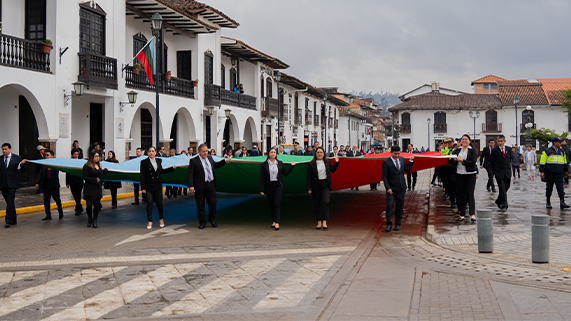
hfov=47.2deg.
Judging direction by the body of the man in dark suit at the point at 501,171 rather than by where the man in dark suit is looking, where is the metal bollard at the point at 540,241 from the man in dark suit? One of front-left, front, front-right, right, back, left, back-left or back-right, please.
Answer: front

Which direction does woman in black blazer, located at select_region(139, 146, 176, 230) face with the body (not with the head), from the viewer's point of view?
toward the camera

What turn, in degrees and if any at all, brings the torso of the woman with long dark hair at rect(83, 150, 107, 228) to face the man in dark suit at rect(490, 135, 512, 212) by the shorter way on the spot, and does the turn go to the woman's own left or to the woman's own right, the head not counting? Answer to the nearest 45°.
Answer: approximately 45° to the woman's own left

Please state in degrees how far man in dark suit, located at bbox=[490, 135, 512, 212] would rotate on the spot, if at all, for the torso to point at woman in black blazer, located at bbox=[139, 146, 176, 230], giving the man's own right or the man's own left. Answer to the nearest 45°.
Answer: approximately 45° to the man's own right

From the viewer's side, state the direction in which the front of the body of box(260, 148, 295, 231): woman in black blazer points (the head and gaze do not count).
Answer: toward the camera

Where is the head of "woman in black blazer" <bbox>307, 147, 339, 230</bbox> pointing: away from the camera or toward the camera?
toward the camera

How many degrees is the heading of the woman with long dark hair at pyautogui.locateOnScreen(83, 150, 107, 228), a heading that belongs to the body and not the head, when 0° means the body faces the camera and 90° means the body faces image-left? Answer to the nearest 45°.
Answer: approximately 315°

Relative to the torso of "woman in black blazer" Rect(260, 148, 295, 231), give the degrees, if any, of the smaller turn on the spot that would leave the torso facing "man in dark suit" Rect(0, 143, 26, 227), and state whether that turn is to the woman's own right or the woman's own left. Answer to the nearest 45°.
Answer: approximately 90° to the woman's own right

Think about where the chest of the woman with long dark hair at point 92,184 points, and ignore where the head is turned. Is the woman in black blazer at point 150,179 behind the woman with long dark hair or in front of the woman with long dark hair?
in front

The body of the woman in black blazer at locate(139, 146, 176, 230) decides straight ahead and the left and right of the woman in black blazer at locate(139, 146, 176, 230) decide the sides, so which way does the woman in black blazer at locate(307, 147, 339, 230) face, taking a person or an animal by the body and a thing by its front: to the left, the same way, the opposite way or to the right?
the same way

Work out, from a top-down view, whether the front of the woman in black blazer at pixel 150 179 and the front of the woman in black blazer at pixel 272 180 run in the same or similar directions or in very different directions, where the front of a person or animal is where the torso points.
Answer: same or similar directions

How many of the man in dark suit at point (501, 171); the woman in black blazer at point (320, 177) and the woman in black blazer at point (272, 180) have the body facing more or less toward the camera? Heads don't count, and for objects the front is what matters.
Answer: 3

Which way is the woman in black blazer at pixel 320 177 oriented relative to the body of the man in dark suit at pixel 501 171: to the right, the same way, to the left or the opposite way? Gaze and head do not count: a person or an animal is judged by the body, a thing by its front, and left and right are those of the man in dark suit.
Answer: the same way

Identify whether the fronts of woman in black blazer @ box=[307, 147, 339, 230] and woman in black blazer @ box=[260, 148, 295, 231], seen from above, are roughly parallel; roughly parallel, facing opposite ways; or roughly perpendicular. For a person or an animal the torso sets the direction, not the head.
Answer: roughly parallel

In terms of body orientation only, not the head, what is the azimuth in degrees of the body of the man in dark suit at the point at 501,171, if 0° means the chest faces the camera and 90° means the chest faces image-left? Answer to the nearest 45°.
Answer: approximately 0°

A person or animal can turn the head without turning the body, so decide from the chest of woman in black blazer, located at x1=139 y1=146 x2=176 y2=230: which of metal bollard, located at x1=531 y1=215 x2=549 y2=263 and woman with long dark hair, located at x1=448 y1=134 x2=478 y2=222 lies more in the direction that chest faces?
the metal bollard

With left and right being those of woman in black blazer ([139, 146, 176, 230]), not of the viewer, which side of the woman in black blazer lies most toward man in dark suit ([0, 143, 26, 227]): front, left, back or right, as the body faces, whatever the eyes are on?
right
